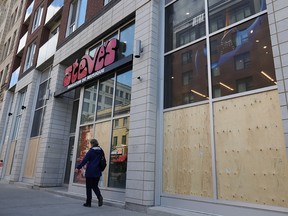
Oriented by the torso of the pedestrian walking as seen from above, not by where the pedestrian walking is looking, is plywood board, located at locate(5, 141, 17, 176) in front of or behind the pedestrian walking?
in front

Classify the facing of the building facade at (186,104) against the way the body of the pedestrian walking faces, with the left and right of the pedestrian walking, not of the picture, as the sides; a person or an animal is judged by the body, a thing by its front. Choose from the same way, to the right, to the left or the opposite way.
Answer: to the left

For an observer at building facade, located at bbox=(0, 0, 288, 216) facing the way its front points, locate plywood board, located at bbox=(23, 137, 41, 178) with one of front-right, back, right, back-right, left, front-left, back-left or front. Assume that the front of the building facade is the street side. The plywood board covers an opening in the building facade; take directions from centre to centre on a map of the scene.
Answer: right

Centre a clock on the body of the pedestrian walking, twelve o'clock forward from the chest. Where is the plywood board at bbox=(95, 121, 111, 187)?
The plywood board is roughly at 2 o'clock from the pedestrian walking.

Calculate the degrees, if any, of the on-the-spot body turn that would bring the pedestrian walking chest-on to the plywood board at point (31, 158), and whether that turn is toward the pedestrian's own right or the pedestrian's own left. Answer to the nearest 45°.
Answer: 0° — they already face it

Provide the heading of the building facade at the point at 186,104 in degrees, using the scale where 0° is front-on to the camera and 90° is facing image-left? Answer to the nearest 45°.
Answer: approximately 45°

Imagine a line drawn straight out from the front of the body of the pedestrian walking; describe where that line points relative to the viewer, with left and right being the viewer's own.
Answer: facing away from the viewer and to the left of the viewer
